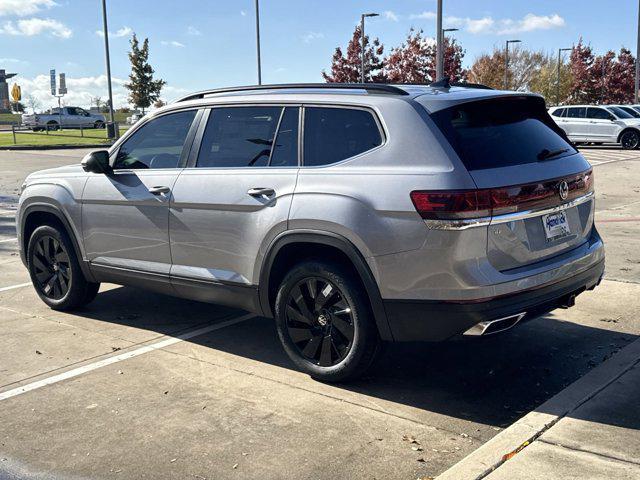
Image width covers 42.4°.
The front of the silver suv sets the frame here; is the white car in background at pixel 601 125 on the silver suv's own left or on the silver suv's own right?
on the silver suv's own right

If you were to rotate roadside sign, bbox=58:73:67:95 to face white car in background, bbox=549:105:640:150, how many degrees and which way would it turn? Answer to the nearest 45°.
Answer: approximately 45° to its left

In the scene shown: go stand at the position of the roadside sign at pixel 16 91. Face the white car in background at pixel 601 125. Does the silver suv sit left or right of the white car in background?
right

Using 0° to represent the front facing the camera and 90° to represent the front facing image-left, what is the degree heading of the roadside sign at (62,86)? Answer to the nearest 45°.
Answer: approximately 0°

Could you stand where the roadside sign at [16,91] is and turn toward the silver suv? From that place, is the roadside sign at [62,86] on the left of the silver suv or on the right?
left

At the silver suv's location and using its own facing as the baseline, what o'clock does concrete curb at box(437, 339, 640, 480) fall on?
The concrete curb is roughly at 6 o'clock from the silver suv.

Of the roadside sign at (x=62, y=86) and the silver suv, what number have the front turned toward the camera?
1

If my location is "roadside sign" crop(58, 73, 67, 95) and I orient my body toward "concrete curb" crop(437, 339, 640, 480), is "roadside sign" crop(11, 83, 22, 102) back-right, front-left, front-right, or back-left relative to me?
back-right

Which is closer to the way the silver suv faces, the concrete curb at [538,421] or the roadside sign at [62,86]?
the roadside sign

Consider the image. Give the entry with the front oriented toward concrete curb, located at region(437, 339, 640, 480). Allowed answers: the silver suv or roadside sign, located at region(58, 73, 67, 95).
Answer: the roadside sign

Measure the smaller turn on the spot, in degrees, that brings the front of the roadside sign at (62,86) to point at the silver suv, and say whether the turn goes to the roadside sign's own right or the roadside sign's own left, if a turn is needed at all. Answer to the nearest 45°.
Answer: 0° — it already faces it

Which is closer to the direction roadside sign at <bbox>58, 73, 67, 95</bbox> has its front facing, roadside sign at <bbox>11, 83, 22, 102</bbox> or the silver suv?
the silver suv

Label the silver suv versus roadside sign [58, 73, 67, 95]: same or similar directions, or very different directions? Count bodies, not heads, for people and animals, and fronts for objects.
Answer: very different directions

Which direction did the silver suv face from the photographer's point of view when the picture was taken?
facing away from the viewer and to the left of the viewer

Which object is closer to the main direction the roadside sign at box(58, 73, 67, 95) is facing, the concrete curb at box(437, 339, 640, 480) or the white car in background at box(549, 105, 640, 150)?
the concrete curb
